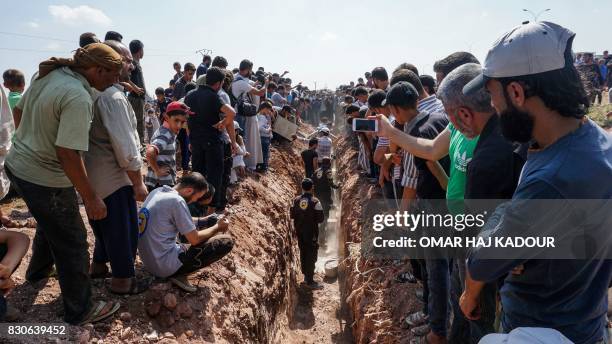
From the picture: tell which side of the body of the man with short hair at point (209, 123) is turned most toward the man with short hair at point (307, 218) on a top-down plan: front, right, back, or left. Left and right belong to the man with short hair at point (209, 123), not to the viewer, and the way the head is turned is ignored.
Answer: front

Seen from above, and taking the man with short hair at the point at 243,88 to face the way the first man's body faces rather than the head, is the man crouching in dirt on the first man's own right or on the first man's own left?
on the first man's own right

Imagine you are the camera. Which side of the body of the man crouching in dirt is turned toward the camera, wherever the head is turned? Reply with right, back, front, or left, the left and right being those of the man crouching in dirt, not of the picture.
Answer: right

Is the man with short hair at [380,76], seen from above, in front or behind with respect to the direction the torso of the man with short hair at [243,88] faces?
in front

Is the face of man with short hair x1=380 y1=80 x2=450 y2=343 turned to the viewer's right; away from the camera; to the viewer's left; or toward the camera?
to the viewer's left

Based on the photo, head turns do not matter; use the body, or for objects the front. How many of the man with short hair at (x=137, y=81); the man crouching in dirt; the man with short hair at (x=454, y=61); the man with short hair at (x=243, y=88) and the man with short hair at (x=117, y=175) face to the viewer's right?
4

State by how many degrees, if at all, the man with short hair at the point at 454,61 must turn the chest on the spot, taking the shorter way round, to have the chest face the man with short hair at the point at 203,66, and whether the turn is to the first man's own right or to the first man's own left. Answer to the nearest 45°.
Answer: approximately 45° to the first man's own right

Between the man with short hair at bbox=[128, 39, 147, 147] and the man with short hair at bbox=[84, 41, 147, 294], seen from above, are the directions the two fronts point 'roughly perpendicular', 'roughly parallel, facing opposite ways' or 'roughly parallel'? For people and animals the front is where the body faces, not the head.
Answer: roughly parallel

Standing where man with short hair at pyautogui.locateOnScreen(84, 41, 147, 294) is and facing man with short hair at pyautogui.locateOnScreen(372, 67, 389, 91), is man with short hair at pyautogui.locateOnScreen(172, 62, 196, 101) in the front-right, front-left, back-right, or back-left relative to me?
front-left

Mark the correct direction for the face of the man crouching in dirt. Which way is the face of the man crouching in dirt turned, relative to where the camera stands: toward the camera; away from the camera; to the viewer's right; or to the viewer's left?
to the viewer's right

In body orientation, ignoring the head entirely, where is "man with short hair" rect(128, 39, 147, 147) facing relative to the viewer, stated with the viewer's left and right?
facing to the right of the viewer

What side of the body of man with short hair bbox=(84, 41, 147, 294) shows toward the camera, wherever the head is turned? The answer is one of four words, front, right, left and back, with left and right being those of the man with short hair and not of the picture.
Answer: right

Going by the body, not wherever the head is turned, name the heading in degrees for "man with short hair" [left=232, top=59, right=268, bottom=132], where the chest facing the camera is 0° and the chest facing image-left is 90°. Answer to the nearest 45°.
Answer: approximately 270°

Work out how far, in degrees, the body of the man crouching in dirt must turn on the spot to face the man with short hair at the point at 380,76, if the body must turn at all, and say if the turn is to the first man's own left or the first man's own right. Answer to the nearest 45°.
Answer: approximately 45° to the first man's own left

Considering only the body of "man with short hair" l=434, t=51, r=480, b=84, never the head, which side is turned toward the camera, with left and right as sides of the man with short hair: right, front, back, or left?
left

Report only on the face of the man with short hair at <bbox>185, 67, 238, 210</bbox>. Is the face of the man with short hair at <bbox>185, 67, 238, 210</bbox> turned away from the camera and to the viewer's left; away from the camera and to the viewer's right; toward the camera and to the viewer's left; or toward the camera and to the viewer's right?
away from the camera and to the viewer's right

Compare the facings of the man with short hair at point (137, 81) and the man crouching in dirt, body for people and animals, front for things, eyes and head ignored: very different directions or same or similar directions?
same or similar directions

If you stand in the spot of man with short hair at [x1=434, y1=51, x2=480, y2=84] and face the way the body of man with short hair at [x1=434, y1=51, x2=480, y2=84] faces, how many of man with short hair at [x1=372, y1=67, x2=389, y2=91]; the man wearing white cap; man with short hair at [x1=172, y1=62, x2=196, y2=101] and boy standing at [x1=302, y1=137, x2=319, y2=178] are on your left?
1

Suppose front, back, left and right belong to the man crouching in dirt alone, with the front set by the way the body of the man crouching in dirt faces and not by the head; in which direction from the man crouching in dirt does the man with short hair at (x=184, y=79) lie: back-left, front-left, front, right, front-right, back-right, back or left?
left
